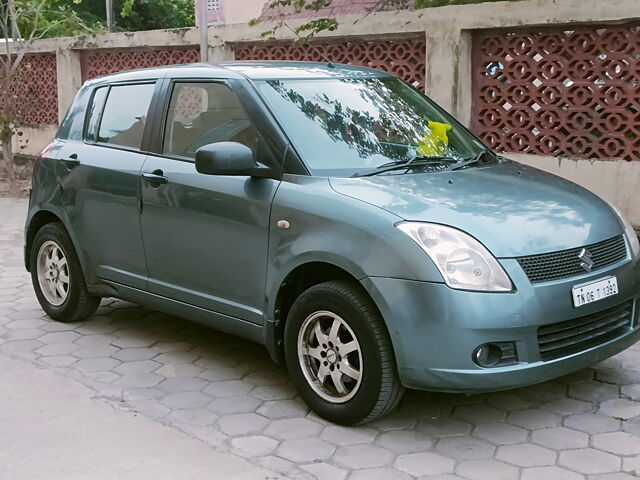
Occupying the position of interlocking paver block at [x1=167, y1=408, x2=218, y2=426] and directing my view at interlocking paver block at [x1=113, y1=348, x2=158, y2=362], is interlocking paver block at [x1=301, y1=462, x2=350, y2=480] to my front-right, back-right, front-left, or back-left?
back-right

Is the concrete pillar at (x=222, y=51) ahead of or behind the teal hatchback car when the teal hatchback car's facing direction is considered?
behind

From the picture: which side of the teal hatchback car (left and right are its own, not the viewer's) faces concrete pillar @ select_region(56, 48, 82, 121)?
back

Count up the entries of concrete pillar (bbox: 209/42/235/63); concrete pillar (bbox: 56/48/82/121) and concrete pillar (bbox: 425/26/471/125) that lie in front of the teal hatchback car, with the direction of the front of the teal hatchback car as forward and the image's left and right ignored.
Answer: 0

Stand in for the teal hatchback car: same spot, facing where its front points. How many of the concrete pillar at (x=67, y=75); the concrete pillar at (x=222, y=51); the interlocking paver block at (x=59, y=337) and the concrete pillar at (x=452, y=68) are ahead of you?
0

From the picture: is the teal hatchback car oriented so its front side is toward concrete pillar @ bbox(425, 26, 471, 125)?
no

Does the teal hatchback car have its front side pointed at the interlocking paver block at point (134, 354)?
no

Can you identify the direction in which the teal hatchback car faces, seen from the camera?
facing the viewer and to the right of the viewer

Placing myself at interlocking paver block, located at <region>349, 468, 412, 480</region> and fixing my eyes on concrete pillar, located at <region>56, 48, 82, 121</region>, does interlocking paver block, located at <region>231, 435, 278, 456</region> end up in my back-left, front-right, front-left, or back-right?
front-left
